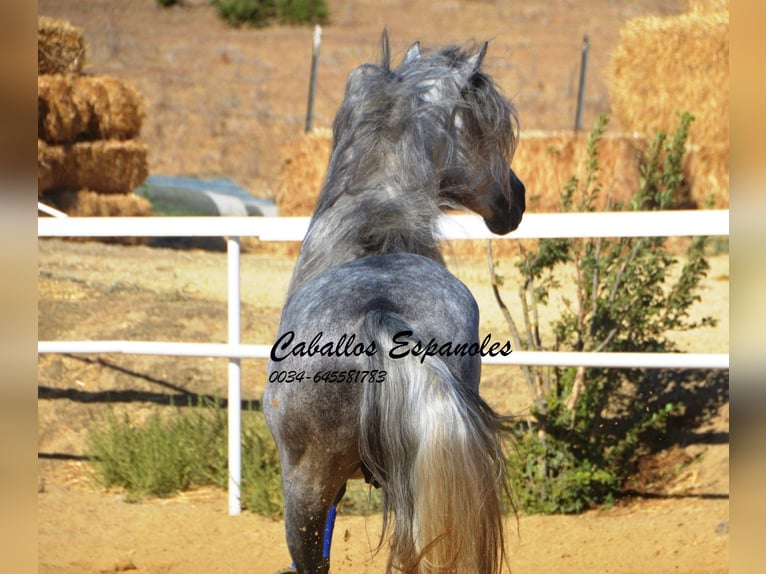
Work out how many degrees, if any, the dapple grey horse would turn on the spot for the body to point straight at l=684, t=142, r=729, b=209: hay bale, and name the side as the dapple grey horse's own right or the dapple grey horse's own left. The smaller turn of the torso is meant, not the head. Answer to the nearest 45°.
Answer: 0° — it already faces it

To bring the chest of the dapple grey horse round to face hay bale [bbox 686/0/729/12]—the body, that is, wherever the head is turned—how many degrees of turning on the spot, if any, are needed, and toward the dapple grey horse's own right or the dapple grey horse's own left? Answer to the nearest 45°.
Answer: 0° — it already faces it

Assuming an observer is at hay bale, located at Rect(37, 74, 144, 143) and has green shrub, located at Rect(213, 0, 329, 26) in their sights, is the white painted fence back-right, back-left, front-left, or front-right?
back-right

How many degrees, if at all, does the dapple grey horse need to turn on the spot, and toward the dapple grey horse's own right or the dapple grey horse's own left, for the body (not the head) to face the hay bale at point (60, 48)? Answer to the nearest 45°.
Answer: approximately 45° to the dapple grey horse's own left

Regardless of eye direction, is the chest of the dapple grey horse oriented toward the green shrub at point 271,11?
yes

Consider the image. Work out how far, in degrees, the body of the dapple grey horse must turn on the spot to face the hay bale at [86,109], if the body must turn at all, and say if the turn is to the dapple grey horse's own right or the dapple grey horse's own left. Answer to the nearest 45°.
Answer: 0° — it already faces it

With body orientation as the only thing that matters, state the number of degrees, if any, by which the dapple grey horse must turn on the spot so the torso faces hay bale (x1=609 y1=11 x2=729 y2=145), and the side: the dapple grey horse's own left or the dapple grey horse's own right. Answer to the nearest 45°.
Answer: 0° — it already faces it

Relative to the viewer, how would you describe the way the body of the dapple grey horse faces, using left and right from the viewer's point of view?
facing away from the viewer
